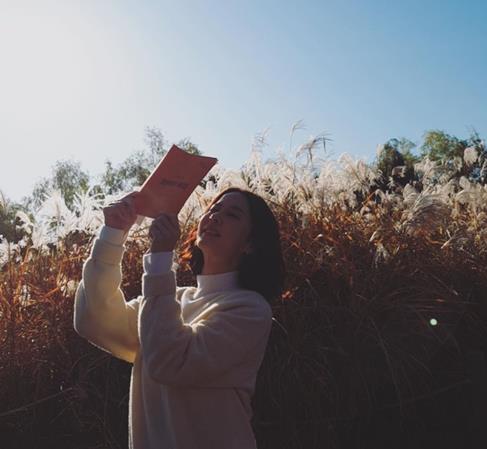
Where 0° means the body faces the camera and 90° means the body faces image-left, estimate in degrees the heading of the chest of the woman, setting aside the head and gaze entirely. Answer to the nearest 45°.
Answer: approximately 45°

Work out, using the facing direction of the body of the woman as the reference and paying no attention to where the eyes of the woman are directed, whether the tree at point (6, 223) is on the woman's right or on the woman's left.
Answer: on the woman's right
